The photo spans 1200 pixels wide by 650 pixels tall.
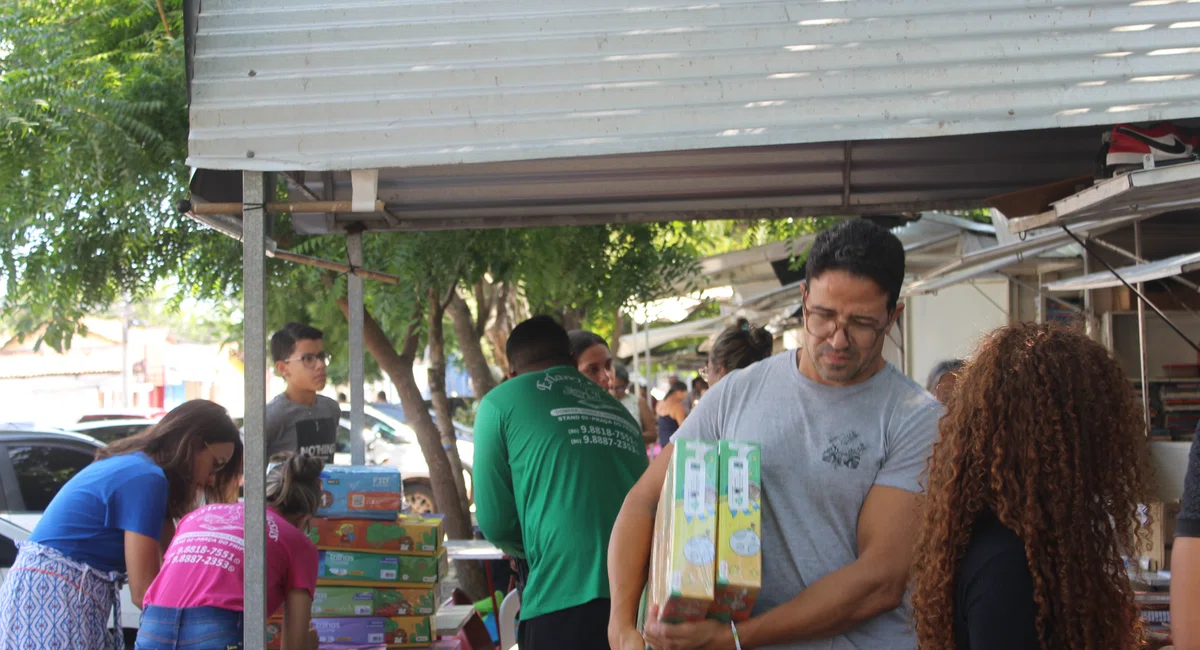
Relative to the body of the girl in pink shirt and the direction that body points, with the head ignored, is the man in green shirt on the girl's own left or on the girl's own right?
on the girl's own right

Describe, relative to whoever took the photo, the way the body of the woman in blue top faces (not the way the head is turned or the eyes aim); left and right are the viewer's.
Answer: facing to the right of the viewer

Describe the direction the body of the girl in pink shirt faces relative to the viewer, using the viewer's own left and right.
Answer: facing away from the viewer and to the right of the viewer

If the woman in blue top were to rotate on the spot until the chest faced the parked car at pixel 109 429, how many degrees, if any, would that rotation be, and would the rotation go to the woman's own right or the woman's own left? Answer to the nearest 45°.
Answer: approximately 90° to the woman's own left

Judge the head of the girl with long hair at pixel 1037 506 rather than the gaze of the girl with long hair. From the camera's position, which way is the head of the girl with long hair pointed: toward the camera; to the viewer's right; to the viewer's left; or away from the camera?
away from the camera

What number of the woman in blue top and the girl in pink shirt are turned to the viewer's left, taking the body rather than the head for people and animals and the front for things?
0

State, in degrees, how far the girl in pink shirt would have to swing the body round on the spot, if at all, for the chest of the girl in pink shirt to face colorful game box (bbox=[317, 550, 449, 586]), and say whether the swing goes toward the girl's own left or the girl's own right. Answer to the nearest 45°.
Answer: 0° — they already face it

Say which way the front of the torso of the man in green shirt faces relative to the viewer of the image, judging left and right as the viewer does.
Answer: facing away from the viewer and to the left of the viewer

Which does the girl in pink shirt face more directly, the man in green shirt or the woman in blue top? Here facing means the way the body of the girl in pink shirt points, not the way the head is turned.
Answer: the man in green shirt

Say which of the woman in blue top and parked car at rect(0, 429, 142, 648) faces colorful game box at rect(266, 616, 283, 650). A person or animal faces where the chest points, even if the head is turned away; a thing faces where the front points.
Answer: the woman in blue top
